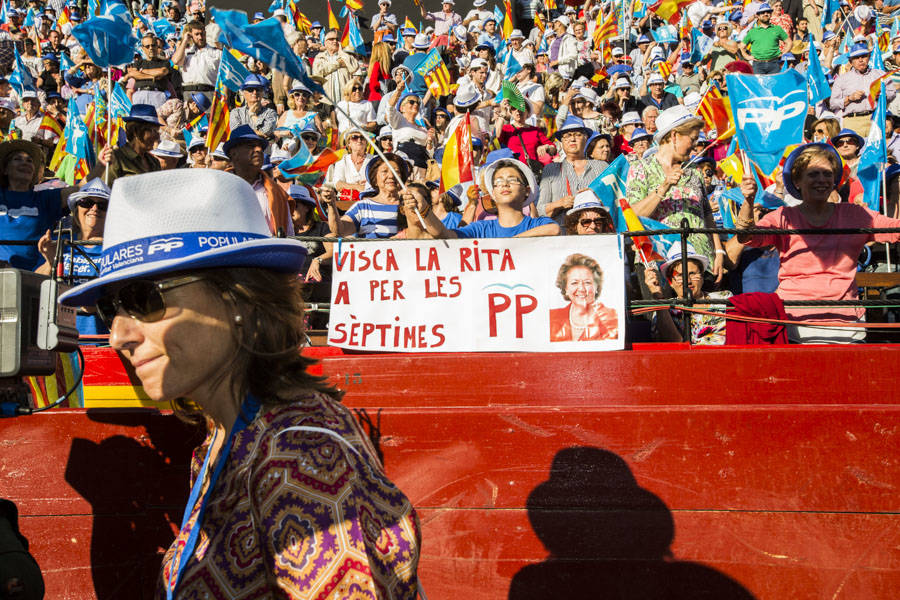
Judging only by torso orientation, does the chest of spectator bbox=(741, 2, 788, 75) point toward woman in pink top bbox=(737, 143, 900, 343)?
yes

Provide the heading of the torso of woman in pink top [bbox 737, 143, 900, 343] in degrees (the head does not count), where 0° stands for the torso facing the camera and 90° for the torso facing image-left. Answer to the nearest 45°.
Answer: approximately 0°

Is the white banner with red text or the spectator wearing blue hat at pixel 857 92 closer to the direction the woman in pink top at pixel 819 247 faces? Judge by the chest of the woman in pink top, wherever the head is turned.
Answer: the white banner with red text

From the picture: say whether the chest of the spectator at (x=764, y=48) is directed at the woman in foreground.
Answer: yes

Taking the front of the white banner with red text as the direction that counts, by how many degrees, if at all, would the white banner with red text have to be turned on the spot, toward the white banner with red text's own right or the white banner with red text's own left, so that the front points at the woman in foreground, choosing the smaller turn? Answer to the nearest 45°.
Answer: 0° — it already faces them

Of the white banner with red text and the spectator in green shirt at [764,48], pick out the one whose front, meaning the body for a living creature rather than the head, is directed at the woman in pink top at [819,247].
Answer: the spectator in green shirt

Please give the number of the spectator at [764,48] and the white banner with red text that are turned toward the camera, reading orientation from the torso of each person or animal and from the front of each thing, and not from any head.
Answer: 2

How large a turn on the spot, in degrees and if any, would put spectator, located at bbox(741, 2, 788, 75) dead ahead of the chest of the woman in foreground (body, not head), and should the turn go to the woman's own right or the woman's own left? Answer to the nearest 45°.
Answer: approximately 135° to the woman's own right

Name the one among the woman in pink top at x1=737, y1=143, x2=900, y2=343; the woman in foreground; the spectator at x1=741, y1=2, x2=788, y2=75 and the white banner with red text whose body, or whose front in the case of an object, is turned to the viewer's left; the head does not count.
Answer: the woman in foreground

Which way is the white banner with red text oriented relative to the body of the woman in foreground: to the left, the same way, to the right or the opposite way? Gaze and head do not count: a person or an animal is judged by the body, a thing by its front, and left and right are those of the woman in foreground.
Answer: to the left

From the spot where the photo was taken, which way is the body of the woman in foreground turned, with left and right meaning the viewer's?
facing to the left of the viewer

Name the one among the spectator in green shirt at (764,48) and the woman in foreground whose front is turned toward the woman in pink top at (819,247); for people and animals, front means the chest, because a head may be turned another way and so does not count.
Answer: the spectator in green shirt
